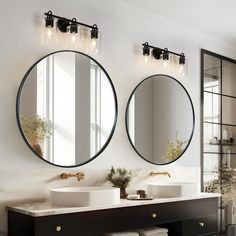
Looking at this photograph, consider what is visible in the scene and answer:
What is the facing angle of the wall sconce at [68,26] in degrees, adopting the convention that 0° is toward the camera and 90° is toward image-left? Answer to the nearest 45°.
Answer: approximately 315°

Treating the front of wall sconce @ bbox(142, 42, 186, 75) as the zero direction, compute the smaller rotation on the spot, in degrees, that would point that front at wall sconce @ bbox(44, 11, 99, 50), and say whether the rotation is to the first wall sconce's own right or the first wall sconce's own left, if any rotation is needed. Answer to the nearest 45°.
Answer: approximately 90° to the first wall sconce's own right
